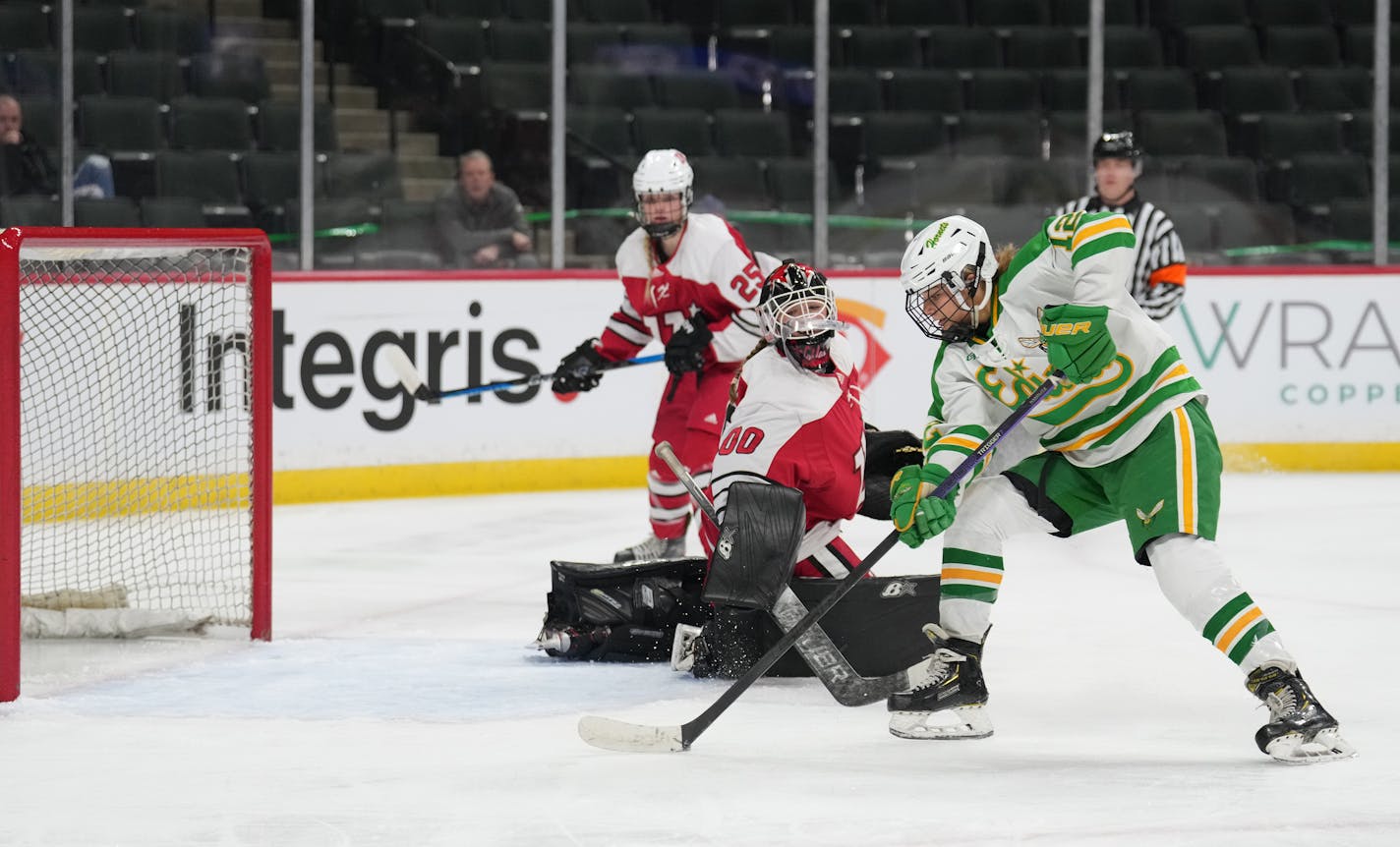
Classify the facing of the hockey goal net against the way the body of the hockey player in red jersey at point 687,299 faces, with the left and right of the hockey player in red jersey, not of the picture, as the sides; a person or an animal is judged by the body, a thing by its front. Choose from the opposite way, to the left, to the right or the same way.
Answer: to the left

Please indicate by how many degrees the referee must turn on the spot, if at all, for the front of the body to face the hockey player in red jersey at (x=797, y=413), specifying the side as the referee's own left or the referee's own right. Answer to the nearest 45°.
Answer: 0° — they already face them

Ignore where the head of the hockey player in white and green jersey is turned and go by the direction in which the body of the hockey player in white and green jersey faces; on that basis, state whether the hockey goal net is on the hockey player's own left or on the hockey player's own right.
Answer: on the hockey player's own right

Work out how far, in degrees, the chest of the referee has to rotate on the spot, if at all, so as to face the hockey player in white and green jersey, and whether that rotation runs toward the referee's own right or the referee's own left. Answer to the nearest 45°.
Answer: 0° — they already face them

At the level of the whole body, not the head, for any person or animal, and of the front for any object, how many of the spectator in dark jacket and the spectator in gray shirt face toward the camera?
2
